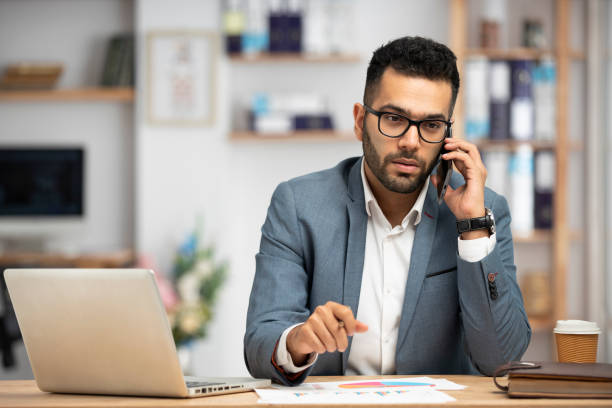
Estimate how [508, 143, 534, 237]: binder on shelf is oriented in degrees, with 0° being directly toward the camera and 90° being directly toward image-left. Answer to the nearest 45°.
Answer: approximately 0°

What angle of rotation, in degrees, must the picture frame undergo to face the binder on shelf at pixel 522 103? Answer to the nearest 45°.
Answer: approximately 90° to its left

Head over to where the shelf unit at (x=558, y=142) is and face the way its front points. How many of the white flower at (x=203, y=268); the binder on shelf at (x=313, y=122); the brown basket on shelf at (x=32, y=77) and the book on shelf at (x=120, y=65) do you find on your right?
4

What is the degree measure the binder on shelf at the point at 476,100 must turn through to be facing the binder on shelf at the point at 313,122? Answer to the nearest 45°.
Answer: approximately 90° to its right

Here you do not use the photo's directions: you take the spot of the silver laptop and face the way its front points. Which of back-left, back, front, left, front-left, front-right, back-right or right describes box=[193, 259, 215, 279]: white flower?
front-left

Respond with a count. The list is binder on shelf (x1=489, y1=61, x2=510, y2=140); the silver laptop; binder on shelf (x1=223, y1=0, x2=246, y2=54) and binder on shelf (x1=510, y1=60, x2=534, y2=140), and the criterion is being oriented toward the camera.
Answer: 3

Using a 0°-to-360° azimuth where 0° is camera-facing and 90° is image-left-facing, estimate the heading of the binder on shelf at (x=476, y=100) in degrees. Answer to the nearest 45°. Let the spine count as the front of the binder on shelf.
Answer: approximately 0°

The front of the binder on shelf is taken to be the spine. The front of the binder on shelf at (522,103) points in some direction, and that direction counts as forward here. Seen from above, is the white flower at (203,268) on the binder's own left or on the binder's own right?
on the binder's own right

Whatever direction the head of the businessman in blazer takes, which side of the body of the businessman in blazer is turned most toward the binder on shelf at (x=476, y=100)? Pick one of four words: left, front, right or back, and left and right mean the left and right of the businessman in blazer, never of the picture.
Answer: back
